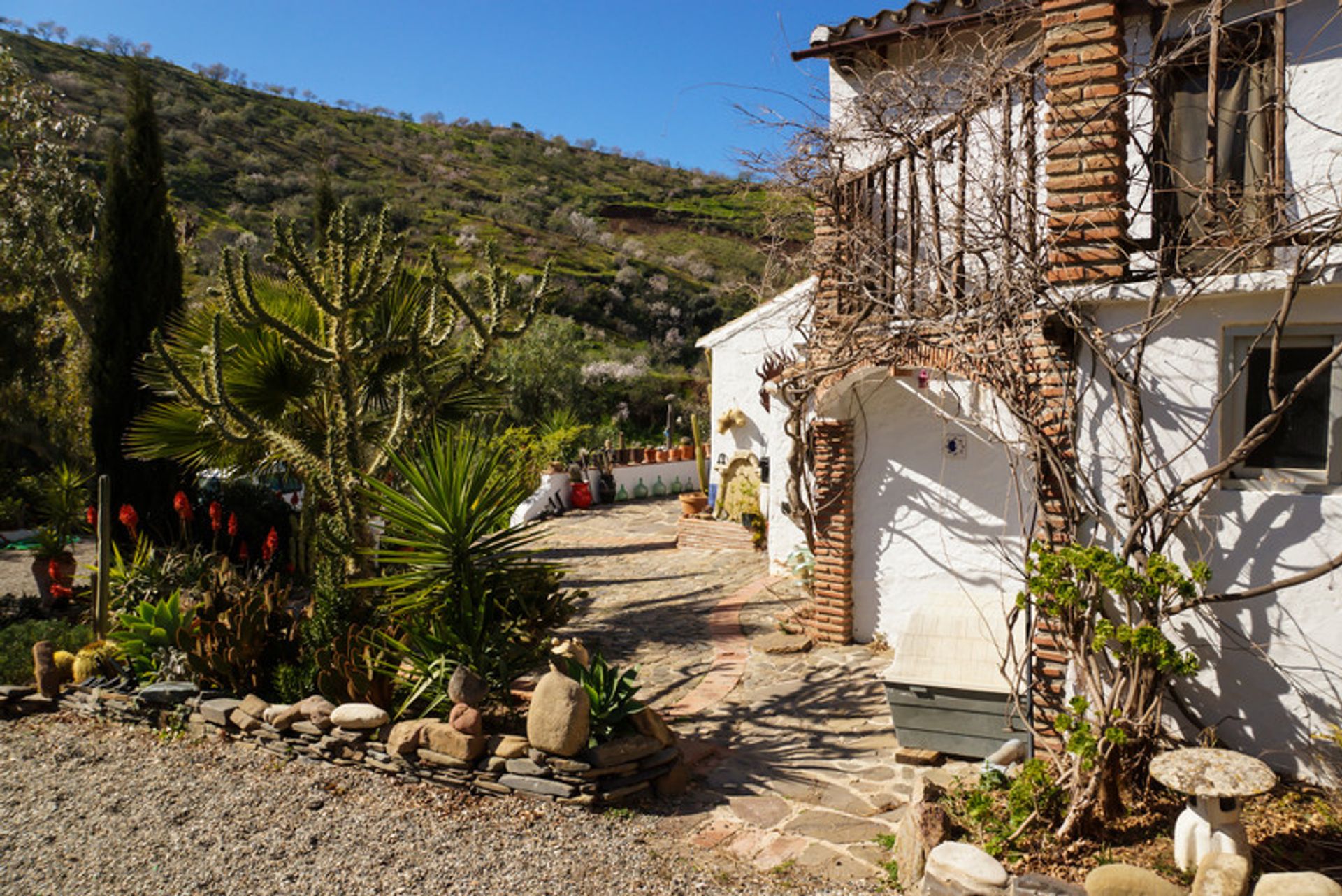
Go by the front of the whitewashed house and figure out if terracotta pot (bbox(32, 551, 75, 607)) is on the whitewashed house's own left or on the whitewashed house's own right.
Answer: on the whitewashed house's own right

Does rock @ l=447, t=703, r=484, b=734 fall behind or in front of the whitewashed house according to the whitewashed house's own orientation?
in front

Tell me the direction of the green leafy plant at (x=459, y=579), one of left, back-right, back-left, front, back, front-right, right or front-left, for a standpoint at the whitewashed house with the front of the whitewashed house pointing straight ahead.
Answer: front-right

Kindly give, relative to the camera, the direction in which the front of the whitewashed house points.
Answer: facing the viewer and to the left of the viewer

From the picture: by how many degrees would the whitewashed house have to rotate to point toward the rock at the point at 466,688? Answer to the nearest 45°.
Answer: approximately 45° to its right

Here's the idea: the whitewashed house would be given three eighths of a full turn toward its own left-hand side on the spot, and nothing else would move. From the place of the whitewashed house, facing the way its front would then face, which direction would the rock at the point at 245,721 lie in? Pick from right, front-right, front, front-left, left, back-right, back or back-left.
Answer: back

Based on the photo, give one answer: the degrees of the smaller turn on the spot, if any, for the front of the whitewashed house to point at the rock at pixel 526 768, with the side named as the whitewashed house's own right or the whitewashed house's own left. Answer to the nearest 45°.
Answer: approximately 45° to the whitewashed house's own right

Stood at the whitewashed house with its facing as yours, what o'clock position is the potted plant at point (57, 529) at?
The potted plant is roughly at 2 o'clock from the whitewashed house.

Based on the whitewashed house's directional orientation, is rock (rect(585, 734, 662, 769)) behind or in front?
in front

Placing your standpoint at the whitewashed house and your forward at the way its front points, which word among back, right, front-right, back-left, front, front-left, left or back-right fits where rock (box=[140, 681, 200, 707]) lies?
front-right

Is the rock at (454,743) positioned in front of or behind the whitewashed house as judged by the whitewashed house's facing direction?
in front
